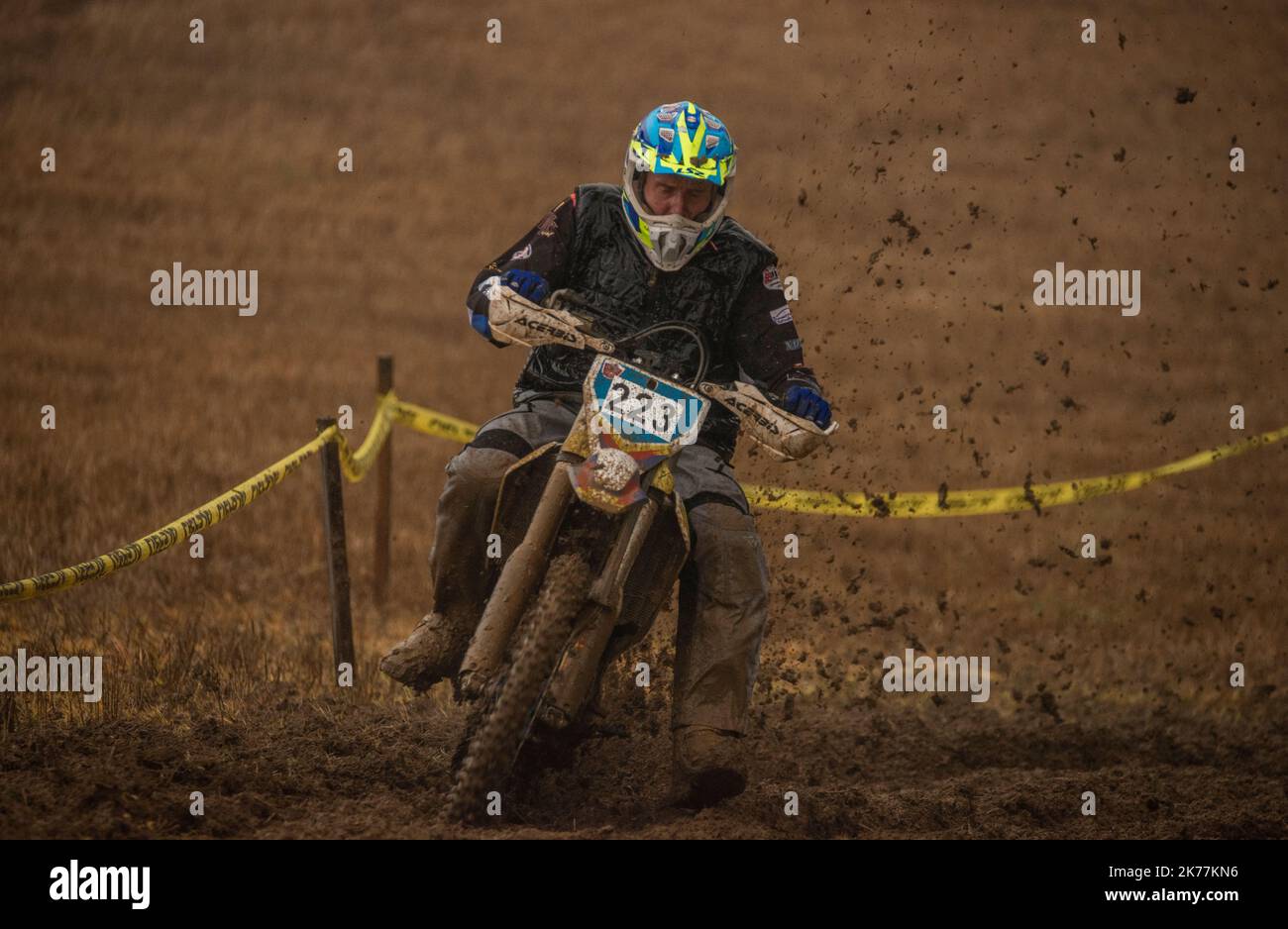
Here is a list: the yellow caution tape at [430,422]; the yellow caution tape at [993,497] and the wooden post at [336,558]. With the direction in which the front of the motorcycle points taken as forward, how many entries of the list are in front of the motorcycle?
0

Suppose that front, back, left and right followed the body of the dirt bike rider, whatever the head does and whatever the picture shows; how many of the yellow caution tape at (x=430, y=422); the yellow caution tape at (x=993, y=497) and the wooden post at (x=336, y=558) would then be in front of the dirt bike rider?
0

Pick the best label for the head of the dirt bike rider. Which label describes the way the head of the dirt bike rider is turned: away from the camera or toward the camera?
toward the camera

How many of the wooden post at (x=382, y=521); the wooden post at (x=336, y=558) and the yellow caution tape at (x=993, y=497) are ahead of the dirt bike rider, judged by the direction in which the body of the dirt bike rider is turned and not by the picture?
0

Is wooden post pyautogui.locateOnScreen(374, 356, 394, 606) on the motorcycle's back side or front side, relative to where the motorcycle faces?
on the back side

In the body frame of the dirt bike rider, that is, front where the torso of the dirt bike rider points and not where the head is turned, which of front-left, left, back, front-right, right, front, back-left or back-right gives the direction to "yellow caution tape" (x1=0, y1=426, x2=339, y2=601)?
right

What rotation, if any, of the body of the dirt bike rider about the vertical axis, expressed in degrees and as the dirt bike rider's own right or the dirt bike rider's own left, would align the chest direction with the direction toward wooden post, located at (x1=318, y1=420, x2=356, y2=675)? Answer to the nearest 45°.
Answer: approximately 135° to the dirt bike rider's own right

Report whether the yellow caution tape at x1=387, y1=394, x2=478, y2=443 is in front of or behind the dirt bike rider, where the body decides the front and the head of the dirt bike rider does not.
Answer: behind

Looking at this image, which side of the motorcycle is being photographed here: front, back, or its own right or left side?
front

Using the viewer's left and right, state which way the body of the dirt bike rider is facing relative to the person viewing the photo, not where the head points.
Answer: facing the viewer
